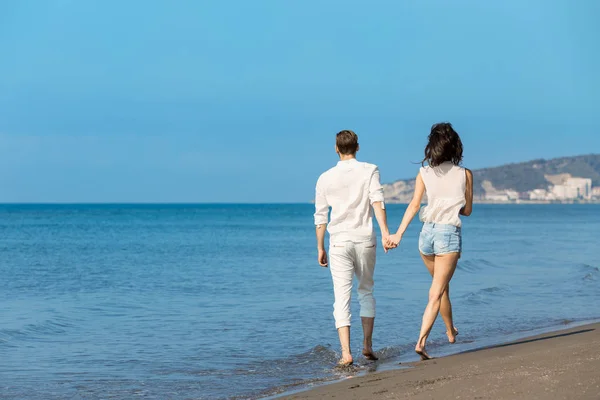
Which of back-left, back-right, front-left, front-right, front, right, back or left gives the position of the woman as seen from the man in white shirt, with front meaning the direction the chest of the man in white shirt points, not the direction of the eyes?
right

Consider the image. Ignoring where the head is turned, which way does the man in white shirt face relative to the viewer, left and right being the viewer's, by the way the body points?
facing away from the viewer

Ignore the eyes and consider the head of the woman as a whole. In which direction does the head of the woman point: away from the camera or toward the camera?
away from the camera

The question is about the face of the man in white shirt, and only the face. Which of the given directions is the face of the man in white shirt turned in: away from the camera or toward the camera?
away from the camera
